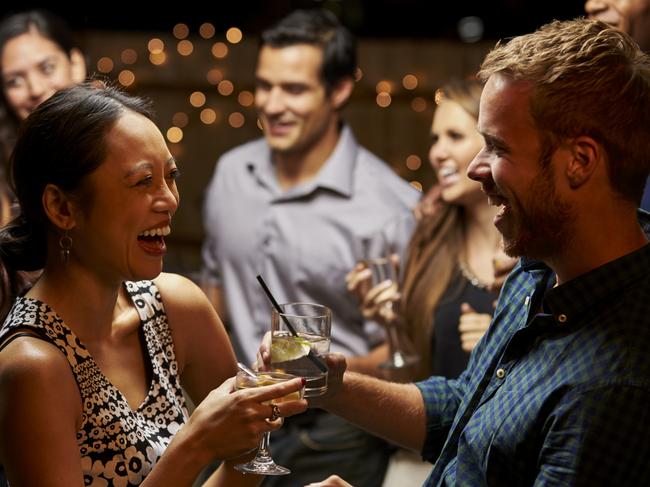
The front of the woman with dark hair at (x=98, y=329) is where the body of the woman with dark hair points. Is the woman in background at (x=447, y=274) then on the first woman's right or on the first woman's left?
on the first woman's left

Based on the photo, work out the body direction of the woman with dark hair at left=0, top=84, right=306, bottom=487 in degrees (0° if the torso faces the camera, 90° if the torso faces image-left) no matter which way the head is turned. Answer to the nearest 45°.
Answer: approximately 315°

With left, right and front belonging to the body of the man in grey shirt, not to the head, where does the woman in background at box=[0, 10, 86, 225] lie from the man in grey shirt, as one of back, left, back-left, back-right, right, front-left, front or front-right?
front-right

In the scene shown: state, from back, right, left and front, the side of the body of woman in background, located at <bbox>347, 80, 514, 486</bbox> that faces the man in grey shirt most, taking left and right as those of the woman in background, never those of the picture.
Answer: right

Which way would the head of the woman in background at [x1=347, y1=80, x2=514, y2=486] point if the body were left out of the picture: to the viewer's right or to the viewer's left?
to the viewer's left

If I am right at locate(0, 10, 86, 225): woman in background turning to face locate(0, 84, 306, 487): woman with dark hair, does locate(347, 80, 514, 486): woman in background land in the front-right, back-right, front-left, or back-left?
front-left

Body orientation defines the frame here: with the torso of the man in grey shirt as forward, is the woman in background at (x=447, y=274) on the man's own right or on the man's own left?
on the man's own left

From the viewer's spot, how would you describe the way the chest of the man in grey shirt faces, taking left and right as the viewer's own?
facing the viewer and to the left of the viewer

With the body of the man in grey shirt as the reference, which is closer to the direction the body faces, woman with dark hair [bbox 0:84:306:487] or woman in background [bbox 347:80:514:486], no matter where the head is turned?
the woman with dark hair
